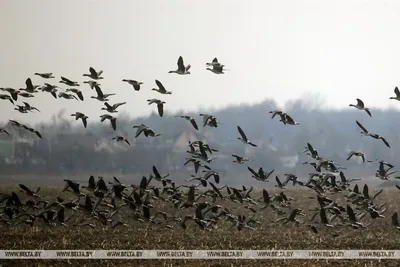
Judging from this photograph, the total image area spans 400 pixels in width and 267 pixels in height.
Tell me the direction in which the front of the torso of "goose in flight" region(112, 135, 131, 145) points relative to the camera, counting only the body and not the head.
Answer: to the viewer's left

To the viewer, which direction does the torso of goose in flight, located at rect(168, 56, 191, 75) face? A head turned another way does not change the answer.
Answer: to the viewer's left

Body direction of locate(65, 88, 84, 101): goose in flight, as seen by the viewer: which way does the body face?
to the viewer's left

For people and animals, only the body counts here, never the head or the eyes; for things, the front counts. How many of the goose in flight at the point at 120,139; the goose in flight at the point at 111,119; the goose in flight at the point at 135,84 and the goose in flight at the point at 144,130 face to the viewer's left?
4

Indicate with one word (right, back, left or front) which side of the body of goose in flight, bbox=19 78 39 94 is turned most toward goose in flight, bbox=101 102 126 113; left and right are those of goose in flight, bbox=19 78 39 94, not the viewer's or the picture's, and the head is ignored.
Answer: back

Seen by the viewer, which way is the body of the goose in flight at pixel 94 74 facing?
to the viewer's left

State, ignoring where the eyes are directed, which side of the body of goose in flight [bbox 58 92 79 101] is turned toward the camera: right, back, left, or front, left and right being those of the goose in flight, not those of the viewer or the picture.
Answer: left

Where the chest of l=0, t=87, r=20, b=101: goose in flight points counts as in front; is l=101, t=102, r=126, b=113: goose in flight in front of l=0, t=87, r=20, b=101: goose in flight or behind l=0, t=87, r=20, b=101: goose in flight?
behind

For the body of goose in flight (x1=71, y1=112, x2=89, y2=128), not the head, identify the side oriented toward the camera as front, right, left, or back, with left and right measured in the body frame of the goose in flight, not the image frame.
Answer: left

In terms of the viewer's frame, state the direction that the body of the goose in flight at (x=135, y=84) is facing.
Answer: to the viewer's left

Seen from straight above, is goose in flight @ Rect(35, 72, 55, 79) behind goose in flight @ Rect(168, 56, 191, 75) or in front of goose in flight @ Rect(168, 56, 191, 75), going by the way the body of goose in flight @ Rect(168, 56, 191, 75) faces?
in front

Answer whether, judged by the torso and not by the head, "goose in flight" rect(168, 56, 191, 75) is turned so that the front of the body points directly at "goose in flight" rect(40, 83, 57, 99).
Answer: yes
